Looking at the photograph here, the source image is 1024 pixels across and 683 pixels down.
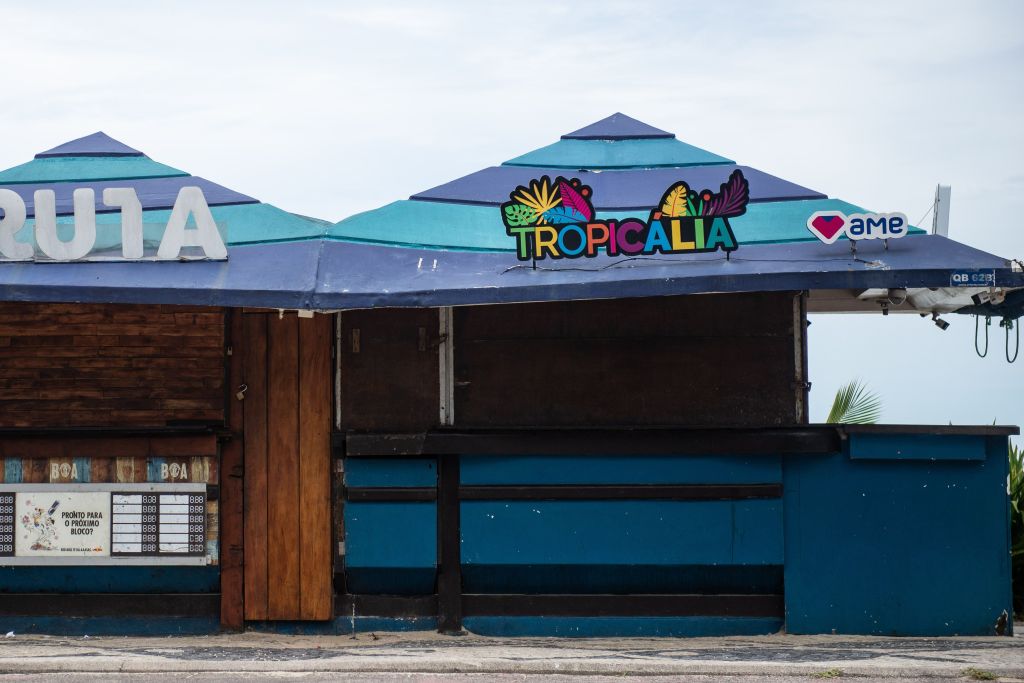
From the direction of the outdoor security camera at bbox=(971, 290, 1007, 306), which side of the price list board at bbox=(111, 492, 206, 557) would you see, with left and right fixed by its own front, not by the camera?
left

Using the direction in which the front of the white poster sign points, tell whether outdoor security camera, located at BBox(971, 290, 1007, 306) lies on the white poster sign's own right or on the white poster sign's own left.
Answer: on the white poster sign's own left

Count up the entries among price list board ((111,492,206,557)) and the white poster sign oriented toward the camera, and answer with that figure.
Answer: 2
